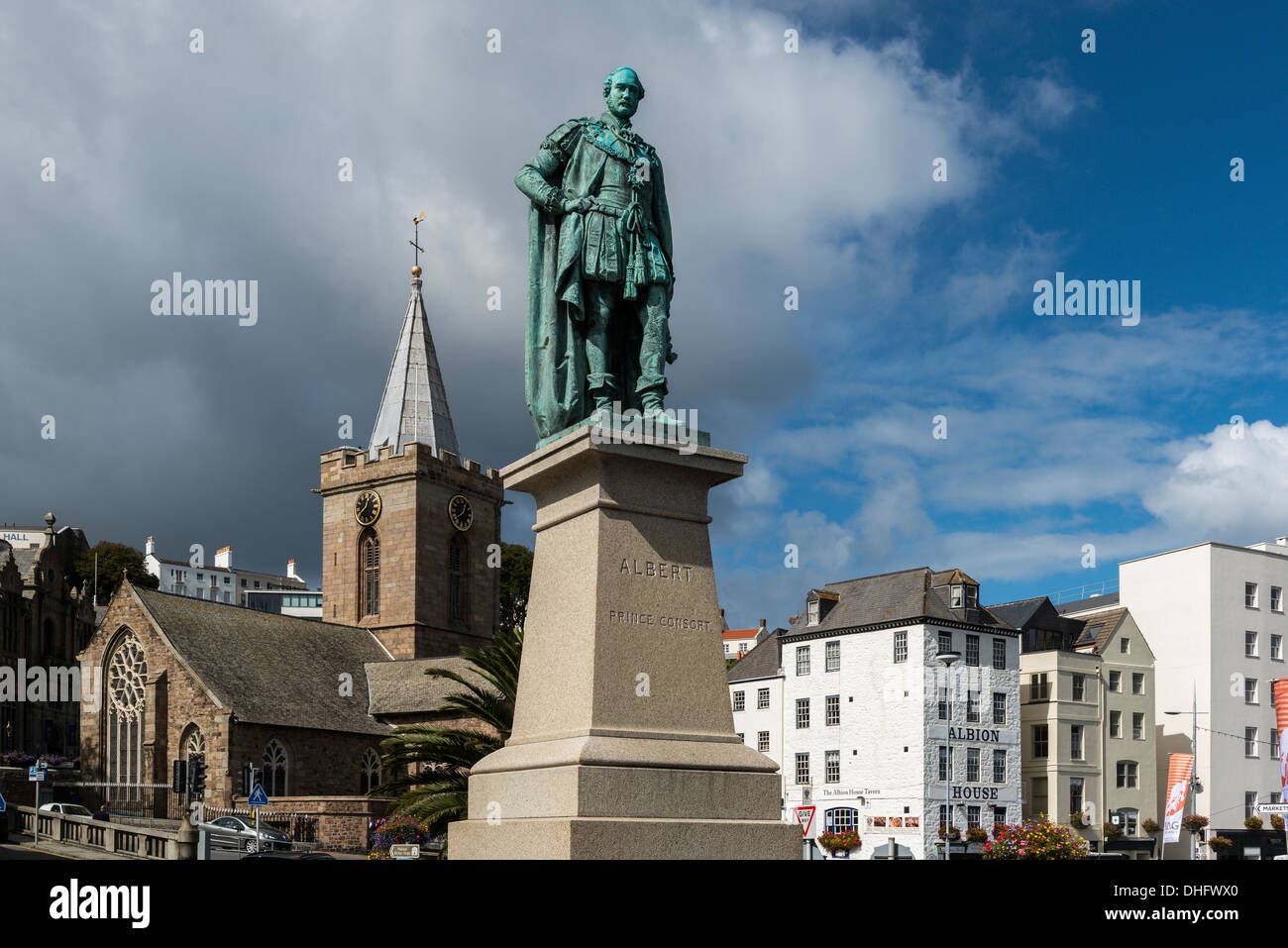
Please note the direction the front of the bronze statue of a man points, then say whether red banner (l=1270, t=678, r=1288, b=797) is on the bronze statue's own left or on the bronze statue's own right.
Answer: on the bronze statue's own left

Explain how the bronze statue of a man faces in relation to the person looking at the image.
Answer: facing the viewer and to the right of the viewer

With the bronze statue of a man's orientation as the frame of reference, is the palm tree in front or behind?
behind

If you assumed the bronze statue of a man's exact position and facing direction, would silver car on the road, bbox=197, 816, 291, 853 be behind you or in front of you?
behind

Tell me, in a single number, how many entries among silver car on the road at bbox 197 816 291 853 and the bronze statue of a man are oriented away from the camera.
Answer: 0

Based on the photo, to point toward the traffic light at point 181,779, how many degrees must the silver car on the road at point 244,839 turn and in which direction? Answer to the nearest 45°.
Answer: approximately 45° to its right
